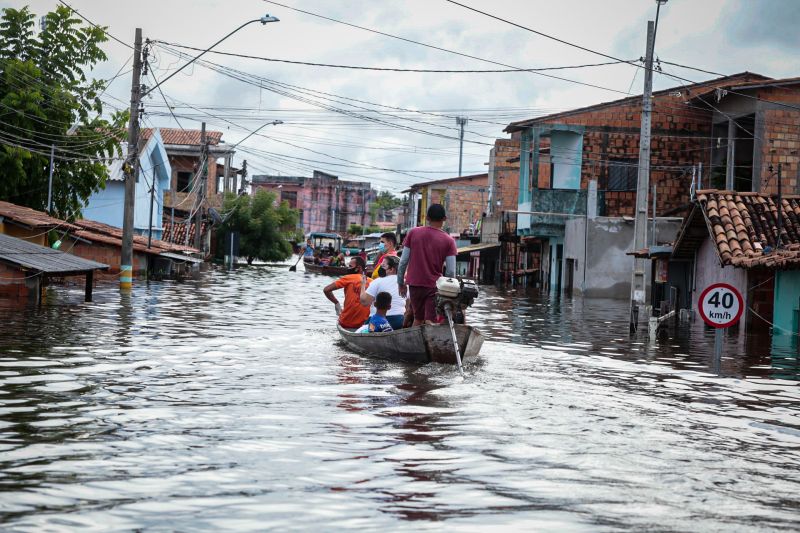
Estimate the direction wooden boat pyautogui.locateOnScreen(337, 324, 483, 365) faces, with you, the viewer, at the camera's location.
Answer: facing away from the viewer and to the left of the viewer

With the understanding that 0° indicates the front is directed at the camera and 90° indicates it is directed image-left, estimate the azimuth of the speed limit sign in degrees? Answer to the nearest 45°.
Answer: approximately 0°

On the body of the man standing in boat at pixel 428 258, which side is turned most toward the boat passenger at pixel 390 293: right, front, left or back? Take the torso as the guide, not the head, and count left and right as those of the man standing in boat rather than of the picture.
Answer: front

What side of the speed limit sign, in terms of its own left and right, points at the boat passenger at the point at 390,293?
right

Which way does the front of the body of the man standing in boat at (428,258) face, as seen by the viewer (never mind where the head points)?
away from the camera

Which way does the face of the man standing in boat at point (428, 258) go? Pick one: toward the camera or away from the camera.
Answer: away from the camera

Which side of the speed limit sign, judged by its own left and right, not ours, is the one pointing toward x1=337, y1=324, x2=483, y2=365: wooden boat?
right

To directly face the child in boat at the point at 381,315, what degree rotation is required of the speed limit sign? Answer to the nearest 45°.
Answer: approximately 90° to its right

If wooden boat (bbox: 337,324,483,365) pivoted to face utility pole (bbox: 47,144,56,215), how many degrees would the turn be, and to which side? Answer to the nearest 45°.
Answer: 0° — it already faces it
